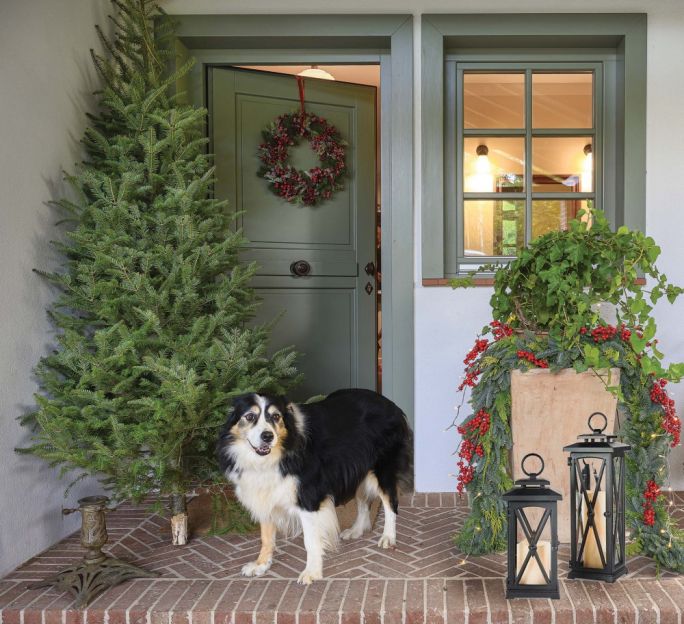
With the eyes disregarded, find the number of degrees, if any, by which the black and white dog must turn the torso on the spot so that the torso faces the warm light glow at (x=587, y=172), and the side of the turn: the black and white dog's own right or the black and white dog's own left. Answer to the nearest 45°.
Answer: approximately 180°

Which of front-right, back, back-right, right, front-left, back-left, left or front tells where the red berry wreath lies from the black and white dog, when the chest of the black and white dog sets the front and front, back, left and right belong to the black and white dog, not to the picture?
back-right

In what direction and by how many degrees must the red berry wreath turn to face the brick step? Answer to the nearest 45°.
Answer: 0° — it already faces it

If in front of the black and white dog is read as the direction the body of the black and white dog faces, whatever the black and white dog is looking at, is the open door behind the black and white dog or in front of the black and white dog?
behind

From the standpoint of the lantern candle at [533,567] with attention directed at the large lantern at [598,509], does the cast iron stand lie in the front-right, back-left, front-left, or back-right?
back-left

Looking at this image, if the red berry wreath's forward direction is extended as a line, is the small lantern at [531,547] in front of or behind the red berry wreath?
in front

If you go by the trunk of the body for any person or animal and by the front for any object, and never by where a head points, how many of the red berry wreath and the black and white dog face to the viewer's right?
0

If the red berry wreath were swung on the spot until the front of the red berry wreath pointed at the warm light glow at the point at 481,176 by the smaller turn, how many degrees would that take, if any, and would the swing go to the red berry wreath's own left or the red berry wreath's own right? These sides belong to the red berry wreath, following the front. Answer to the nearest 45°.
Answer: approximately 135° to the red berry wreath's own left

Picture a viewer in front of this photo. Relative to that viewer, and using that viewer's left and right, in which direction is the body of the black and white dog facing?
facing the viewer and to the left of the viewer

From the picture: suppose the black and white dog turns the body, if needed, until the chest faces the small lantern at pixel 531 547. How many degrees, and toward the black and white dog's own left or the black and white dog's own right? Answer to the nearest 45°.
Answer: approximately 90° to the black and white dog's own left

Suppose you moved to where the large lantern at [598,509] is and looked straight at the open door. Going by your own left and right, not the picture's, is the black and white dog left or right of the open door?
left

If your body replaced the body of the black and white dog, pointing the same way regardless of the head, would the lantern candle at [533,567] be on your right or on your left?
on your left

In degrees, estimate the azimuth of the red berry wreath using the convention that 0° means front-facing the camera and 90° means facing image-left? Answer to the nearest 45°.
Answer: approximately 0°
